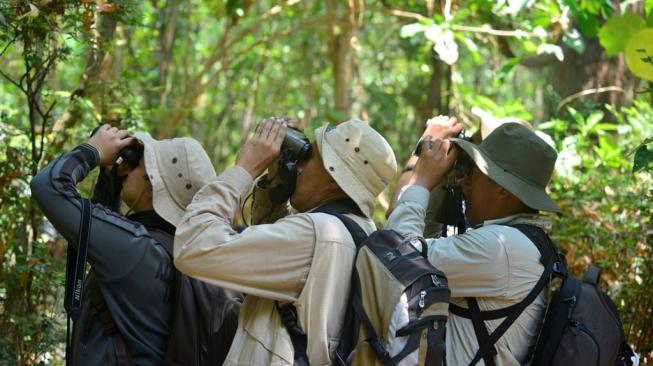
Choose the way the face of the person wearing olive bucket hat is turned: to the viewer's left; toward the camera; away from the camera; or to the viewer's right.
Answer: to the viewer's left

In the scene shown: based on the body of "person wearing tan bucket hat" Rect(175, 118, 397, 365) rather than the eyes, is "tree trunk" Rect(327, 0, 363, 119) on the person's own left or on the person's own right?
on the person's own right

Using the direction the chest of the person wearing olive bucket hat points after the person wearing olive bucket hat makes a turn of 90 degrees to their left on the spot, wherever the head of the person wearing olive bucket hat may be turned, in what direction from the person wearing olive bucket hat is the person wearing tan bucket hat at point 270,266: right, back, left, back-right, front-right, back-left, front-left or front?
front-right

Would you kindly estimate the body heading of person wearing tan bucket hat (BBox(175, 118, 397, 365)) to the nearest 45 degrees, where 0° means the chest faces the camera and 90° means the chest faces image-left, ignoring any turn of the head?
approximately 90°

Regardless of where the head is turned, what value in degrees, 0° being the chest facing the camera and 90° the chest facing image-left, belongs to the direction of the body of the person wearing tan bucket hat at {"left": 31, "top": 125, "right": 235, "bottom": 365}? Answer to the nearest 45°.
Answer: approximately 90°

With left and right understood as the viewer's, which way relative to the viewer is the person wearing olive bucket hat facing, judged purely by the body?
facing to the left of the viewer

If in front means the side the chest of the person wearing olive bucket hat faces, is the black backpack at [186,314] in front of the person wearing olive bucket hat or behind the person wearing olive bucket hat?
in front

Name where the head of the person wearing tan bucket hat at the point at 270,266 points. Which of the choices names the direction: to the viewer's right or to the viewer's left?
to the viewer's left
